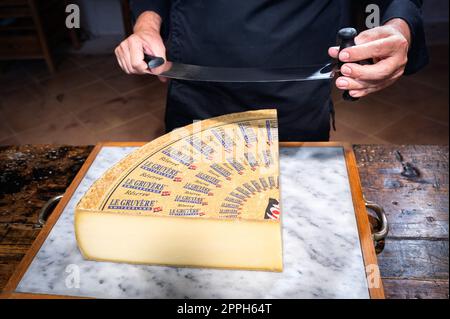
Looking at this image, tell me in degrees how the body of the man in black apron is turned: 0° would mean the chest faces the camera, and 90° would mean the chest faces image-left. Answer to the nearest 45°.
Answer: approximately 0°
